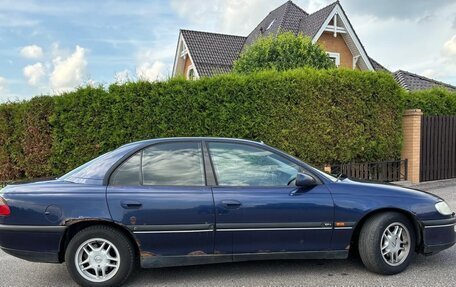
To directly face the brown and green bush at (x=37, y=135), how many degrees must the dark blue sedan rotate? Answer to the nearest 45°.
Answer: approximately 135° to its left

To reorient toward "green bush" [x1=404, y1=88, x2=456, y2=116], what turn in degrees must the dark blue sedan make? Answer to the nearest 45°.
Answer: approximately 45° to its left

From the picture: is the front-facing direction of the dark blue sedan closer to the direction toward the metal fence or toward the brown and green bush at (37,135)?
the metal fence

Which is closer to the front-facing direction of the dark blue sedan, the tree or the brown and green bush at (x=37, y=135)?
the tree

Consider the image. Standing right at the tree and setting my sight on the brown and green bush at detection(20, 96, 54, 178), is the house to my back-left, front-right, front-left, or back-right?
back-right

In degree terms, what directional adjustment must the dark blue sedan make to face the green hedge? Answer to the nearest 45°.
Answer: approximately 90° to its left

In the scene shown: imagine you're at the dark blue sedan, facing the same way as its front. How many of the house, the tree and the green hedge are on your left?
3

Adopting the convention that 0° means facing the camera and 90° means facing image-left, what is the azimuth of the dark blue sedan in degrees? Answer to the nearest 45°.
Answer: approximately 270°

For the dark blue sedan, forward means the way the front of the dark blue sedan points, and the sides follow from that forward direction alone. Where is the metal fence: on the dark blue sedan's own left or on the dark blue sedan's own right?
on the dark blue sedan's own left

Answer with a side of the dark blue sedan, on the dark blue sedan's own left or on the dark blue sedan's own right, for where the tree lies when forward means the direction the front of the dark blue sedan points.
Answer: on the dark blue sedan's own left
